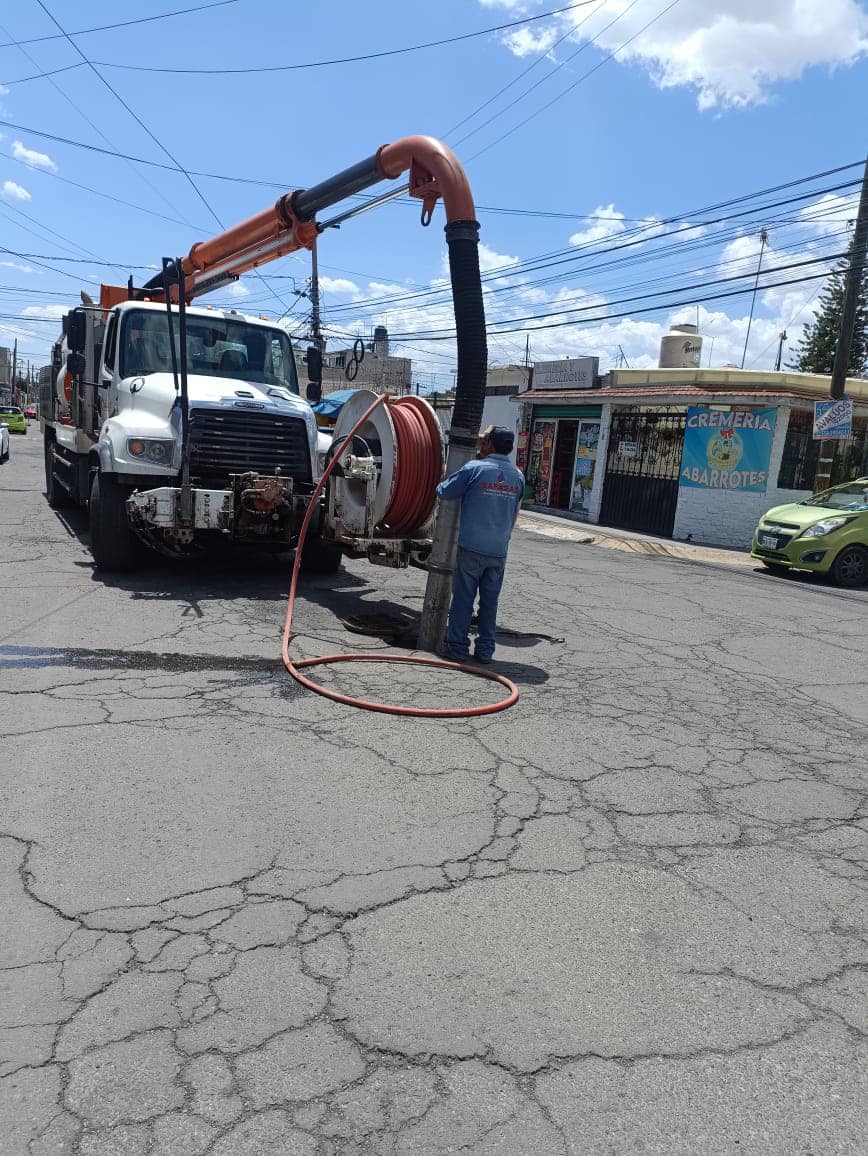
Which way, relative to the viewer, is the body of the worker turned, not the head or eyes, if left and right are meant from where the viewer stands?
facing away from the viewer and to the left of the viewer

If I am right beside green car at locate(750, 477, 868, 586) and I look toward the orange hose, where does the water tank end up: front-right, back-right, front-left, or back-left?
back-right

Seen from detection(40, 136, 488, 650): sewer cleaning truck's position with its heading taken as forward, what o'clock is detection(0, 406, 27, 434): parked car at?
The parked car is roughly at 7 o'clock from the sewer cleaning truck.

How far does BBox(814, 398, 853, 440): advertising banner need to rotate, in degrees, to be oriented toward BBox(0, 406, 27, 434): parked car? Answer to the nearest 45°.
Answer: approximately 90° to its right

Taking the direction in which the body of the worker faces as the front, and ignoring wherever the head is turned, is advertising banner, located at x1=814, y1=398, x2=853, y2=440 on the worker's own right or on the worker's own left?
on the worker's own right

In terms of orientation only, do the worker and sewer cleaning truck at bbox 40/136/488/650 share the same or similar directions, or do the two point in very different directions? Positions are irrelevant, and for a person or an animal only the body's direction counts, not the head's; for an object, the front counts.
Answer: very different directions

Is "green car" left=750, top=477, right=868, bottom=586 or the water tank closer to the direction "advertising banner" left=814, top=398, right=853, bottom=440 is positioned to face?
the green car

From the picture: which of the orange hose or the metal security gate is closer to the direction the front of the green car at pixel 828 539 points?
the orange hose

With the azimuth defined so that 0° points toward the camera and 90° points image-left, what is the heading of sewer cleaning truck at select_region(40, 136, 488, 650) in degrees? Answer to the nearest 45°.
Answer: approximately 315°

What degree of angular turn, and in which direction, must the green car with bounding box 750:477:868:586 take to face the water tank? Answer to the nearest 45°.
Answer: approximately 90° to its right

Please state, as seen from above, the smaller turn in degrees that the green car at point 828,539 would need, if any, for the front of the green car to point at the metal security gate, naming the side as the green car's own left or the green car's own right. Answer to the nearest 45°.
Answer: approximately 90° to the green car's own right

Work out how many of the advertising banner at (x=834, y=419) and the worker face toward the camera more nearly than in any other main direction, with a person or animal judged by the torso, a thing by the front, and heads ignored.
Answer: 1

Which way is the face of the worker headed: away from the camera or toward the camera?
away from the camera
